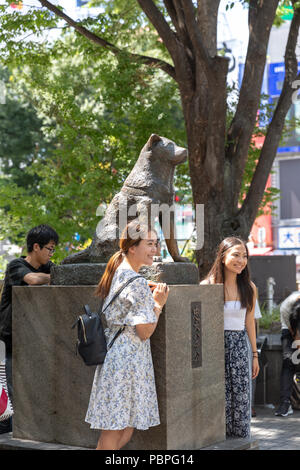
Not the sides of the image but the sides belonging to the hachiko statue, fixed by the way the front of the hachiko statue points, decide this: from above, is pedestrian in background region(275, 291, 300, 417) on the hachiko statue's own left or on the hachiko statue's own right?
on the hachiko statue's own left

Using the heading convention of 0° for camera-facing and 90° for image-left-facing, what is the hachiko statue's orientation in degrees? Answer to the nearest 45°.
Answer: approximately 270°

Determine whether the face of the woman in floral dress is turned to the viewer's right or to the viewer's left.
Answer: to the viewer's right

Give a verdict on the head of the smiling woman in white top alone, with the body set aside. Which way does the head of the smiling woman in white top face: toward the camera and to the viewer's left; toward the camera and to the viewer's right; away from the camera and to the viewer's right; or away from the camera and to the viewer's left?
toward the camera and to the viewer's right

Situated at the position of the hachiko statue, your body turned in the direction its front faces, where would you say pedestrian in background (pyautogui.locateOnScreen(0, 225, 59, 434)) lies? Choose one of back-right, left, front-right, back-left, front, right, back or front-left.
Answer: back
